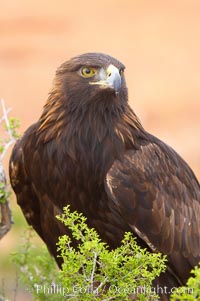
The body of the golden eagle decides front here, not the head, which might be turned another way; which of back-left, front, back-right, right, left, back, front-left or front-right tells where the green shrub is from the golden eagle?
front-left

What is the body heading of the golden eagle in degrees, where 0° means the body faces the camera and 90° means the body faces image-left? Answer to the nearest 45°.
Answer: approximately 45°
